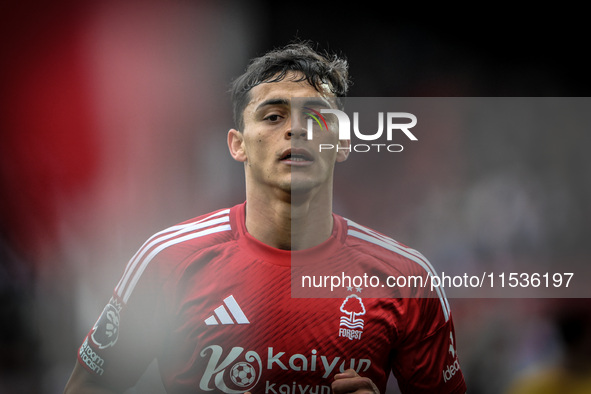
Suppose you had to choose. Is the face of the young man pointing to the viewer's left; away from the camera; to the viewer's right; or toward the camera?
toward the camera

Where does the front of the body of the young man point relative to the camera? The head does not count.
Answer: toward the camera
